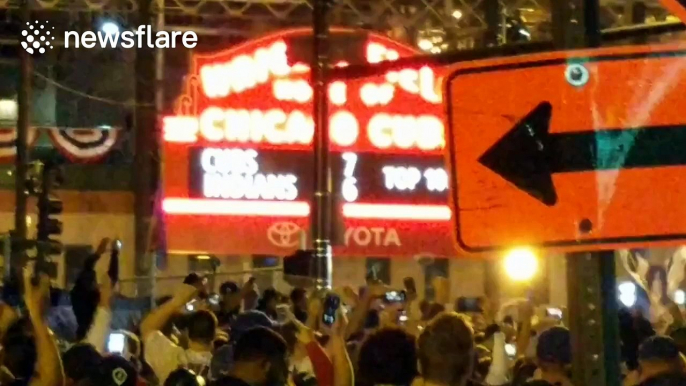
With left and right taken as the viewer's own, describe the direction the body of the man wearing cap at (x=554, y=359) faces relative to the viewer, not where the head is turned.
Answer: facing away from the viewer

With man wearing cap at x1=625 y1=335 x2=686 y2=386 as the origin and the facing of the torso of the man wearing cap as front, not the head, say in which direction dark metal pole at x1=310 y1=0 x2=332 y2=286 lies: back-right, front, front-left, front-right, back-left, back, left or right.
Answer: front-left

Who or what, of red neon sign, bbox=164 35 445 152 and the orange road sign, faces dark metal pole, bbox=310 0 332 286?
the red neon sign

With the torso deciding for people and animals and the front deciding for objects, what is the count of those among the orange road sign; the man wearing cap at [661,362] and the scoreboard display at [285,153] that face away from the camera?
1

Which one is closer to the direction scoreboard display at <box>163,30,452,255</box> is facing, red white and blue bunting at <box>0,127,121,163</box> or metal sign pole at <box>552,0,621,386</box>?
the metal sign pole

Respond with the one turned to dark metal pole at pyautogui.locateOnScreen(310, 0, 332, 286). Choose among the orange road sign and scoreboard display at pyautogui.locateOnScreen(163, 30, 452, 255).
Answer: the scoreboard display

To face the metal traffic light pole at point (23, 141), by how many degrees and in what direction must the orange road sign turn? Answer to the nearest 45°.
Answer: approximately 135° to its right

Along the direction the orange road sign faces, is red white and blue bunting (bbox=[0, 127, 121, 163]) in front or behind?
behind

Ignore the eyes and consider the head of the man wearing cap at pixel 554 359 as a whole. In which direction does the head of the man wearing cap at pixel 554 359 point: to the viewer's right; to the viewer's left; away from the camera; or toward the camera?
away from the camera

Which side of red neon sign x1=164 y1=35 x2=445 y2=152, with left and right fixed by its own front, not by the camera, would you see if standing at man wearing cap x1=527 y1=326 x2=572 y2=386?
front

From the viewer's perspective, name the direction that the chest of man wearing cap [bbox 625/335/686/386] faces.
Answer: away from the camera

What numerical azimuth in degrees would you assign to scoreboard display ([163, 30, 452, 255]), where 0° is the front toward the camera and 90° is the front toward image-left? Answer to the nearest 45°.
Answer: approximately 0°
